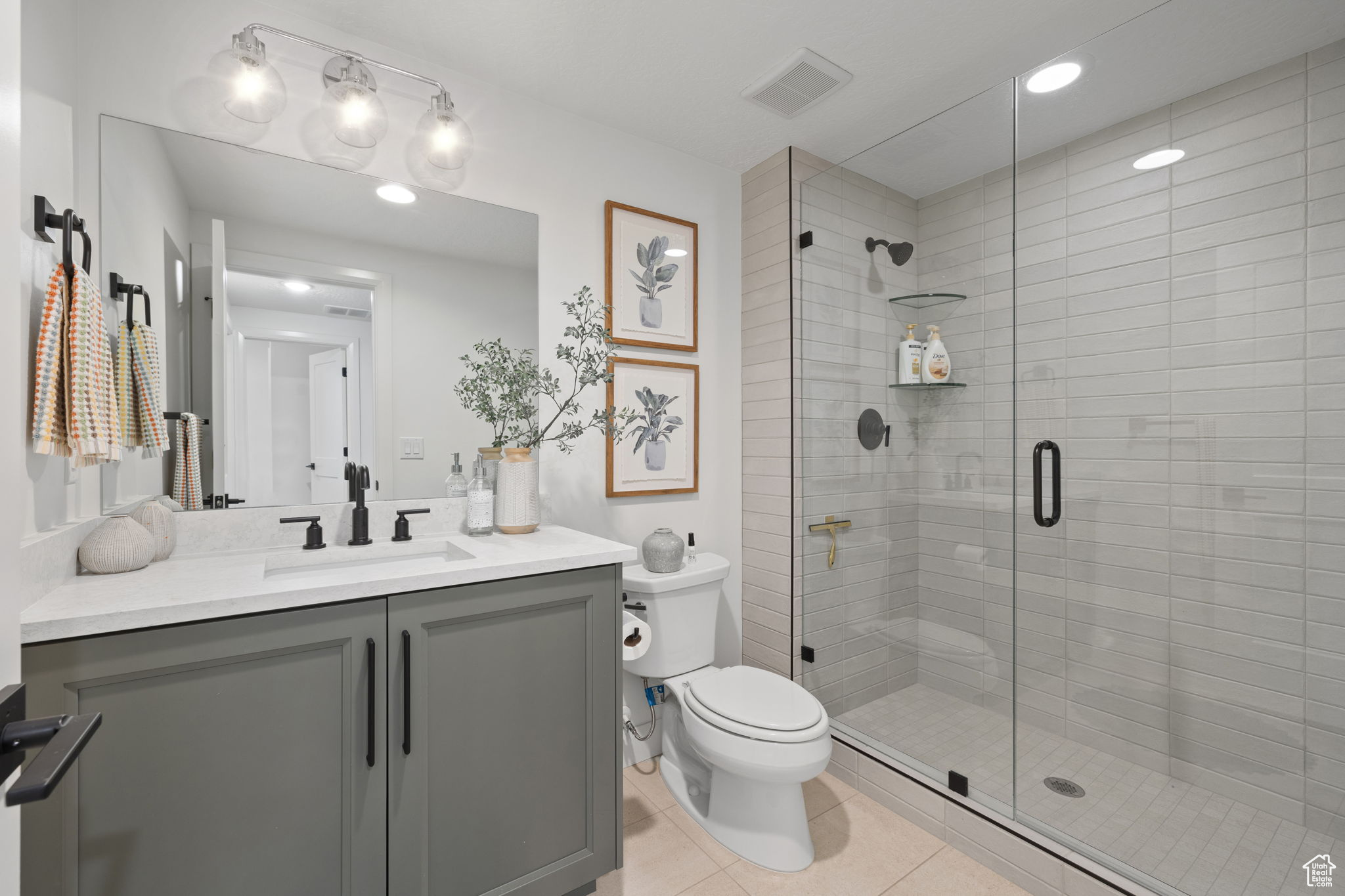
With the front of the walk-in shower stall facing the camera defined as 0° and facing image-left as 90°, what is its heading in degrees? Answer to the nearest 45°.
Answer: approximately 45°

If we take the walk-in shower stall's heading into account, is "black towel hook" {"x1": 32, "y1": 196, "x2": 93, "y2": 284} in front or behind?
in front

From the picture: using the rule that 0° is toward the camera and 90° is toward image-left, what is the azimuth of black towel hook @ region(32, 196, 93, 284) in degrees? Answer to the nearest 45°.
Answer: approximately 270°

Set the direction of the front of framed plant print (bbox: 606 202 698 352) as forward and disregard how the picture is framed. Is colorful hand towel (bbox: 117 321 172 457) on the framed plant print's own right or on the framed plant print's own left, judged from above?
on the framed plant print's own right

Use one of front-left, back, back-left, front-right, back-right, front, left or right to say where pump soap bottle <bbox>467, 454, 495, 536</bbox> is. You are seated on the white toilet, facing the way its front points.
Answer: back-right

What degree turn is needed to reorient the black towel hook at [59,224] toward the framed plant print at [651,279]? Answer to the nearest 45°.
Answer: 0° — it already faces it

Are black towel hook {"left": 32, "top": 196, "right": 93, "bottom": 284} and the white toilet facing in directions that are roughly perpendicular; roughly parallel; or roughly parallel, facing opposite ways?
roughly perpendicular

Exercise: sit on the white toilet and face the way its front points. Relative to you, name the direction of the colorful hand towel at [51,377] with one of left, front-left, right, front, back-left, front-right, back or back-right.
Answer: right

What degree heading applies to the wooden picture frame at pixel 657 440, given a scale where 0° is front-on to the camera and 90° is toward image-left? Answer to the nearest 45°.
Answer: approximately 315°

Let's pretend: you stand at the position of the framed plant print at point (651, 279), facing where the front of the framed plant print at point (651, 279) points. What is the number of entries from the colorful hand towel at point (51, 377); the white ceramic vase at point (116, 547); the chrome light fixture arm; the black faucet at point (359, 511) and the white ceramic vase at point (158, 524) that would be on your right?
5
